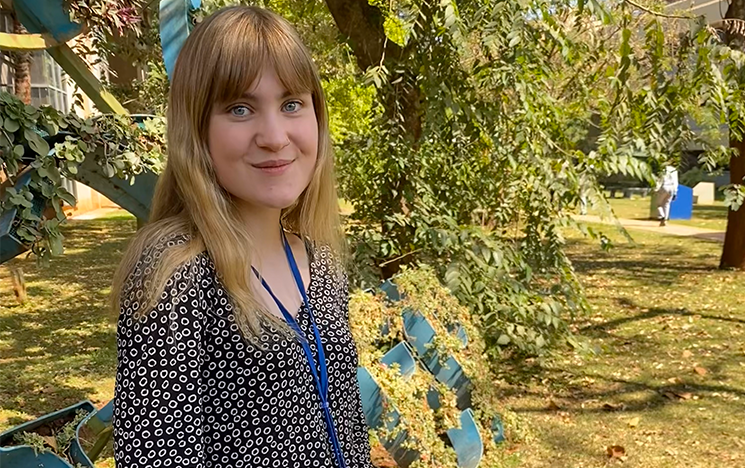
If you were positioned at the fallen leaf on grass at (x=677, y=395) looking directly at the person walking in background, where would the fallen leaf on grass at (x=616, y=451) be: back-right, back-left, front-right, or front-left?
back-left

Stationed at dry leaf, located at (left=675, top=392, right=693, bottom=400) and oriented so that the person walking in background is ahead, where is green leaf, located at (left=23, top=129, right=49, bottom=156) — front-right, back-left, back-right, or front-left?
back-left

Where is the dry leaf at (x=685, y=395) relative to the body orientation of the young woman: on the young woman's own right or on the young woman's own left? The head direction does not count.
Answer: on the young woman's own left

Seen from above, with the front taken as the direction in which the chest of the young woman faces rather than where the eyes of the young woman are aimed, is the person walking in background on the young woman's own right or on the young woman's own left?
on the young woman's own left

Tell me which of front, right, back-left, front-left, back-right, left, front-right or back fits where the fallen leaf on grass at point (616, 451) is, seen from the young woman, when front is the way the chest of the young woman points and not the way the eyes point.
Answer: left

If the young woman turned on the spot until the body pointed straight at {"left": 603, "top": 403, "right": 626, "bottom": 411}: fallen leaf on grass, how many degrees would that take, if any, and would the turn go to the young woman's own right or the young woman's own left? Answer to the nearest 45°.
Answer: approximately 90° to the young woman's own left

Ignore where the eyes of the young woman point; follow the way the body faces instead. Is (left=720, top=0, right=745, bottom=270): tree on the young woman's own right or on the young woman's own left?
on the young woman's own left

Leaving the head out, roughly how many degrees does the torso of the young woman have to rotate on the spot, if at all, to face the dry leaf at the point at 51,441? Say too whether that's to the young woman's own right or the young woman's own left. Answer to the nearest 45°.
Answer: approximately 180°

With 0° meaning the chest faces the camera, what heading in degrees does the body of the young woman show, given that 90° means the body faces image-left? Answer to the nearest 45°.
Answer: approximately 315°
